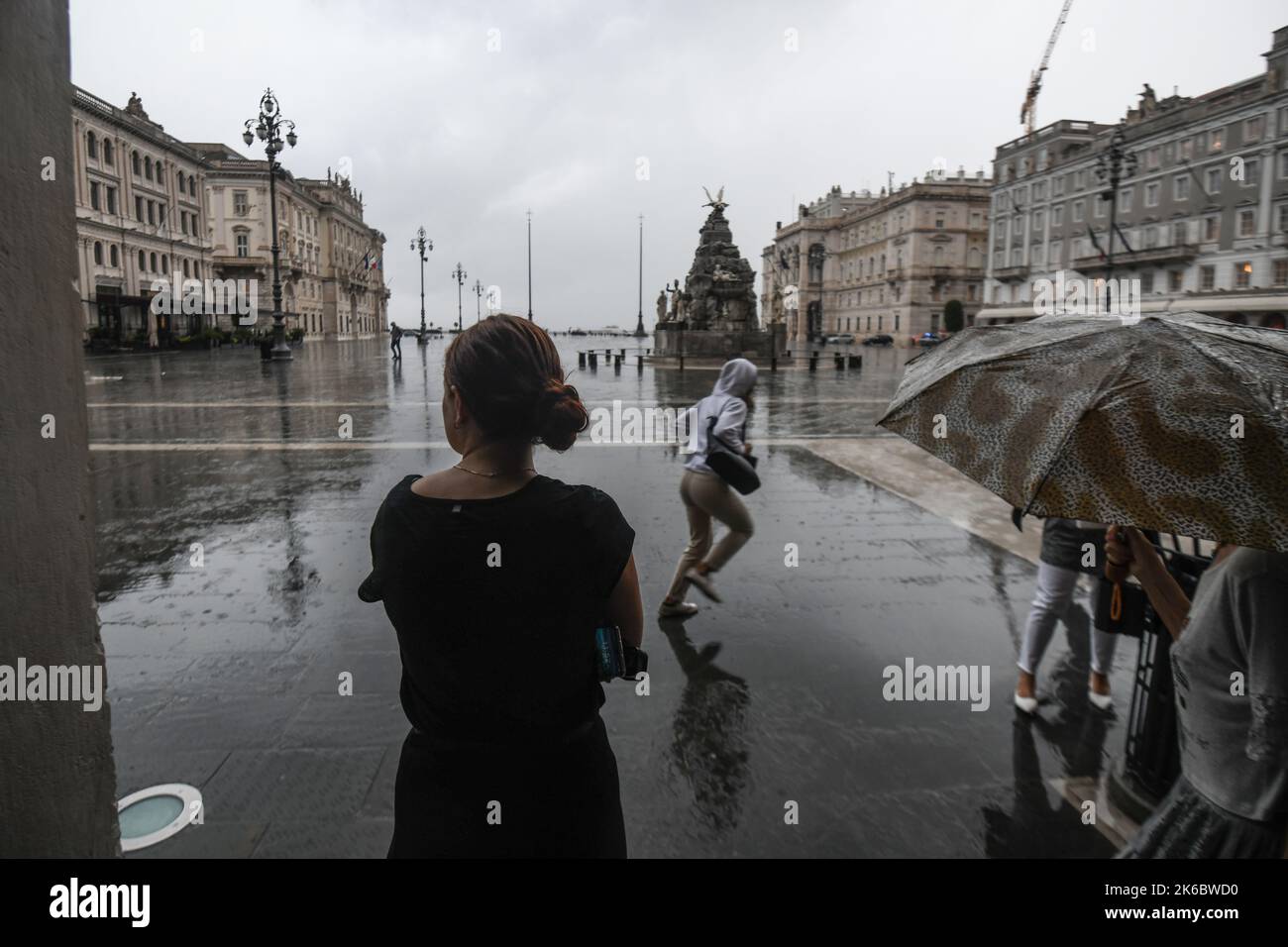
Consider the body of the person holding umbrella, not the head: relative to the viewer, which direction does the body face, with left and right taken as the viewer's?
facing the viewer and to the left of the viewer

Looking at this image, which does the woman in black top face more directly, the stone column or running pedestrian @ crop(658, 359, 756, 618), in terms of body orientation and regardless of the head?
the running pedestrian

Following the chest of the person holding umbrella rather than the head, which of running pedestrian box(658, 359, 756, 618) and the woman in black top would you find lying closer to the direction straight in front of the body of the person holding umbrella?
the woman in black top

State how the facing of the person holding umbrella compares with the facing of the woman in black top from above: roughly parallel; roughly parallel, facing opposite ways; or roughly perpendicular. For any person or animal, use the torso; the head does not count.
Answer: roughly perpendicular

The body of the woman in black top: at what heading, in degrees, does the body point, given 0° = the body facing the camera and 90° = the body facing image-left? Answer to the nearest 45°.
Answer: approximately 180°

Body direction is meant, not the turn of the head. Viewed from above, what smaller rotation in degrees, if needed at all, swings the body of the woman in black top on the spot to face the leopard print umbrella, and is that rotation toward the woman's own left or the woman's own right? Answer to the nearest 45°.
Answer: approximately 90° to the woman's own right

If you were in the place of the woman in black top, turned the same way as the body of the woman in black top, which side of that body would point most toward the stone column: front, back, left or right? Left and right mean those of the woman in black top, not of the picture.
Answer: left

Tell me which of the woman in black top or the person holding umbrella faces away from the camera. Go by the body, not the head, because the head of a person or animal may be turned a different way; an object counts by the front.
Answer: the woman in black top

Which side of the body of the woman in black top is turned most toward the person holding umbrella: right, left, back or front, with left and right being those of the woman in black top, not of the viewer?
right

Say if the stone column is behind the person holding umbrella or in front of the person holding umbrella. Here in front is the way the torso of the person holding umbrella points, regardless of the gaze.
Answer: in front
